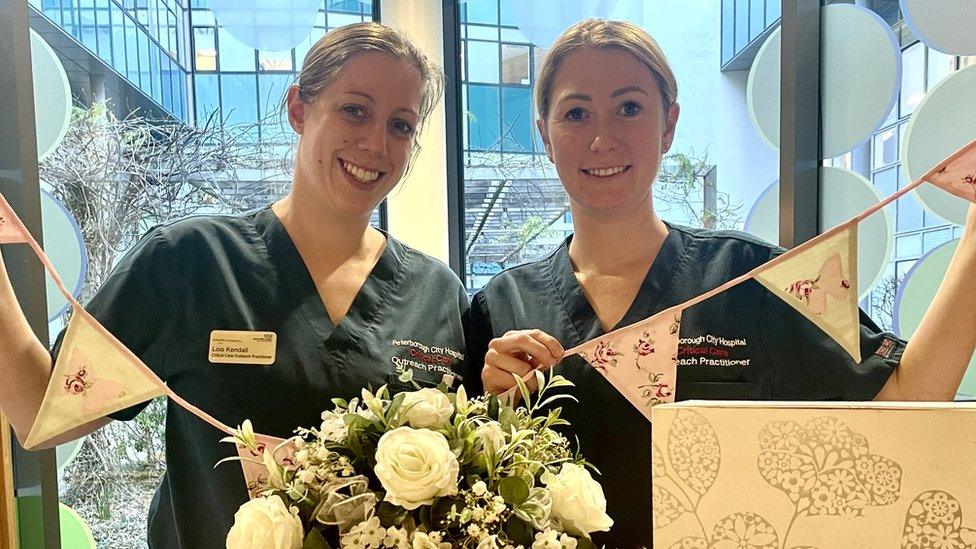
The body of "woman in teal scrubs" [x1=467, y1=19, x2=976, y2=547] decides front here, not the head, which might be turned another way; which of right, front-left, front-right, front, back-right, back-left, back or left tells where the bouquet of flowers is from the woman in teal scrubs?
front

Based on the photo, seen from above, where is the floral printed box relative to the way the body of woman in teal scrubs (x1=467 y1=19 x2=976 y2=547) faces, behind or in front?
in front

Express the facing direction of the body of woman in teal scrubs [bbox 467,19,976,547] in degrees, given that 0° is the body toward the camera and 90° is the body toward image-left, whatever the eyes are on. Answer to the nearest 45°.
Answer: approximately 0°
